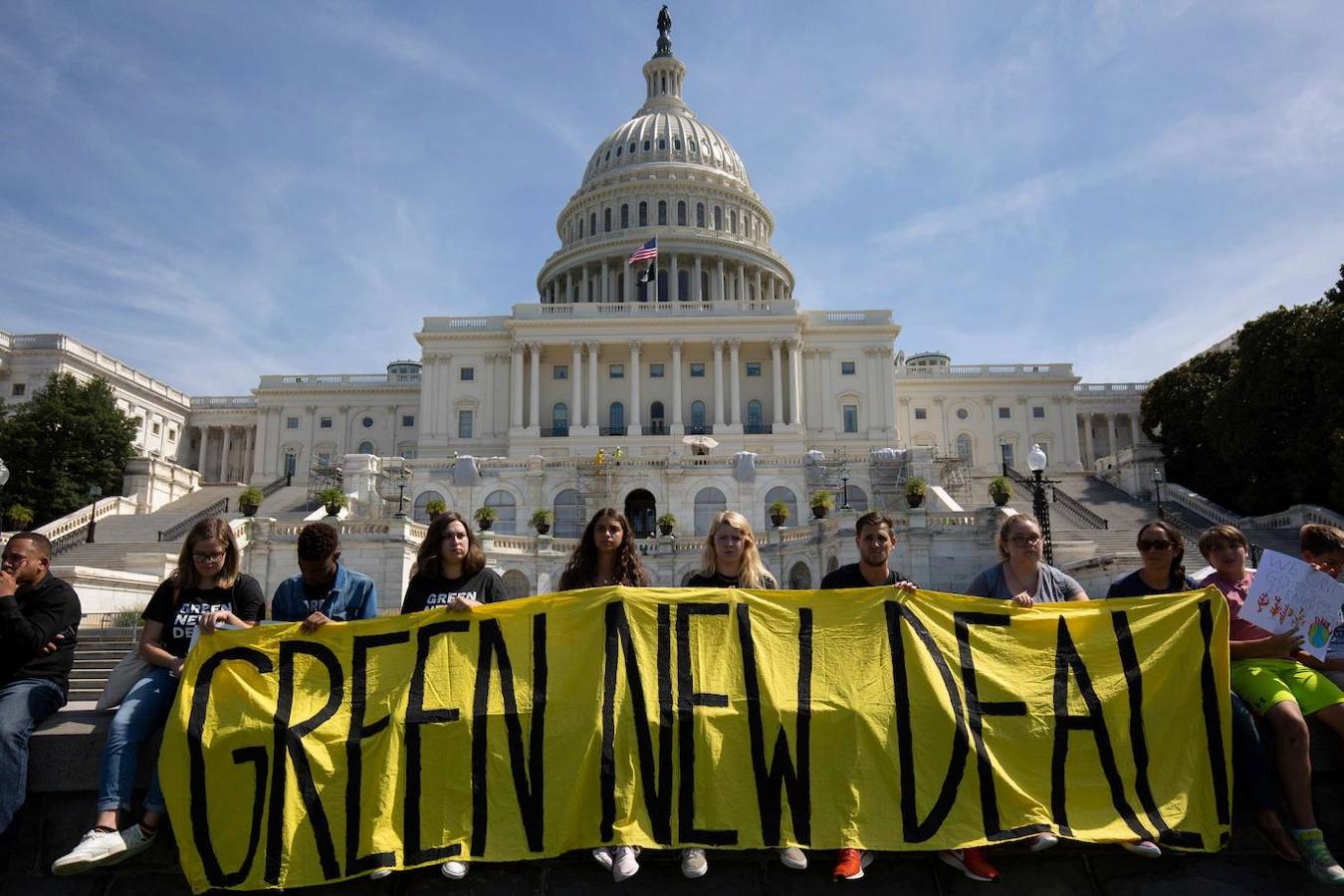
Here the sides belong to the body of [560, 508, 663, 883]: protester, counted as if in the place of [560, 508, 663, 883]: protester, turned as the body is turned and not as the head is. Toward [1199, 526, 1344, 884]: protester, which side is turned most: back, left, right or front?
left

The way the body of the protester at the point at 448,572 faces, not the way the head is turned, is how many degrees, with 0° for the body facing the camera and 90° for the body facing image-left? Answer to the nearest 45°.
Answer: approximately 0°

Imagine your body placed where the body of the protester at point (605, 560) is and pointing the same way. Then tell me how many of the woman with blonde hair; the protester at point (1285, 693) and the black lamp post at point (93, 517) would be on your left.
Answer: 2

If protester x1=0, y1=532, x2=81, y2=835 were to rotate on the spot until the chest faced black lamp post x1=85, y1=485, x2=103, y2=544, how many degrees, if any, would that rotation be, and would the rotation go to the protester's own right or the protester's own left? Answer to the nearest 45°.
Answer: approximately 135° to the protester's own right

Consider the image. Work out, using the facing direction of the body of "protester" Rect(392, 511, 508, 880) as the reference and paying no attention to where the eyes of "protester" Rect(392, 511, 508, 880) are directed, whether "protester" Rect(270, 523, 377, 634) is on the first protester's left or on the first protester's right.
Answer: on the first protester's right

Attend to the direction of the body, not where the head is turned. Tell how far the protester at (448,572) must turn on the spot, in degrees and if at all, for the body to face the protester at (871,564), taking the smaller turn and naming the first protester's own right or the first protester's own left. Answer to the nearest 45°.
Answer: approximately 90° to the first protester's own left

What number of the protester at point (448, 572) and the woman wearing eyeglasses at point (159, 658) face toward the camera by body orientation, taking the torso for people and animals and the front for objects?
2

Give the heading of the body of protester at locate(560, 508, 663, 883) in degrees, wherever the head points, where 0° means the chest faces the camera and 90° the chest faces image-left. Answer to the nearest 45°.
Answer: approximately 0°
